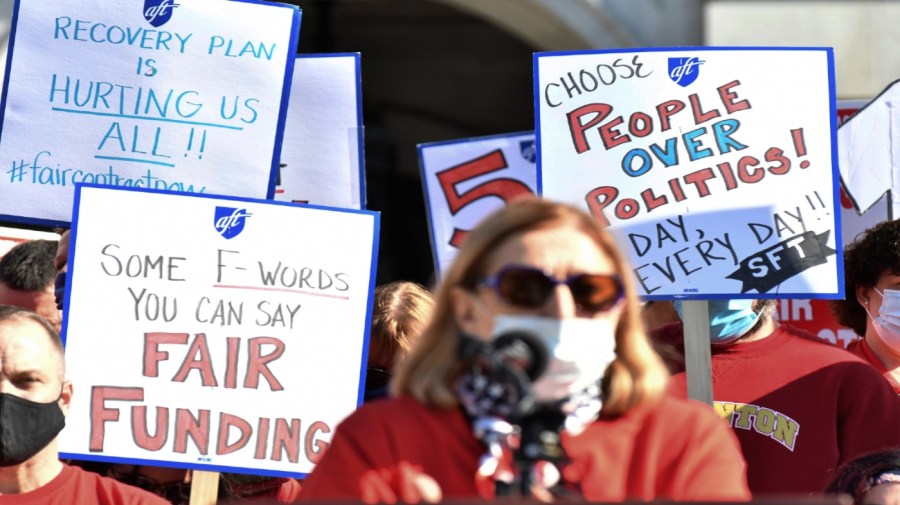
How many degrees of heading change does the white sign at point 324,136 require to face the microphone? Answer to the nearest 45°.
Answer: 0° — it already faces it

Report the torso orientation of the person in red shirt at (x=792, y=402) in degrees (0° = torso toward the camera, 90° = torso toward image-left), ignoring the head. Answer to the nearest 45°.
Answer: approximately 45°

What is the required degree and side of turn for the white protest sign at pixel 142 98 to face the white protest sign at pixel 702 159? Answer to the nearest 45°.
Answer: approximately 45° to its left

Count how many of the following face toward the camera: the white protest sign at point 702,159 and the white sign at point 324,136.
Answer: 2
